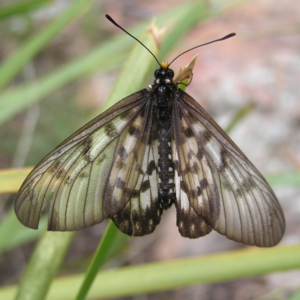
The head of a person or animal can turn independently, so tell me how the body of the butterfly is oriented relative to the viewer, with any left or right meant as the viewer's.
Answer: facing away from the viewer
